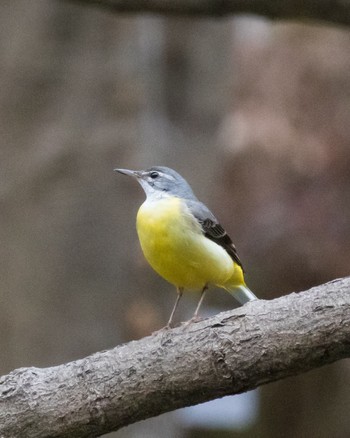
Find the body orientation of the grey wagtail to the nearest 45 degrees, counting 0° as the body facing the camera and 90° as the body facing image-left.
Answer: approximately 45°
